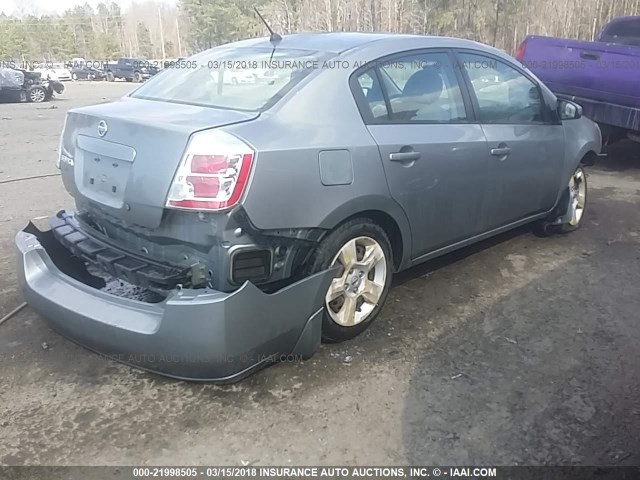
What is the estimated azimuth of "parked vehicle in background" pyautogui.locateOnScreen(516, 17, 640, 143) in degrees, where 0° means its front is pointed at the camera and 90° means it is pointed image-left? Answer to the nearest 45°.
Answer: approximately 225°

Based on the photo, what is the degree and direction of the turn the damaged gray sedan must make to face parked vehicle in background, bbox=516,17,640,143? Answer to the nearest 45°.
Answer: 0° — it already faces it

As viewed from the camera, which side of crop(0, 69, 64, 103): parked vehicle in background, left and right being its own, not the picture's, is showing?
right

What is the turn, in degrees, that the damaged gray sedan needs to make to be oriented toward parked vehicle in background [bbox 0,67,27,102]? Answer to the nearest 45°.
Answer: approximately 90° to its left

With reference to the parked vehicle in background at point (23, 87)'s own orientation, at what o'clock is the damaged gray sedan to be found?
The damaged gray sedan is roughly at 3 o'clock from the parked vehicle in background.

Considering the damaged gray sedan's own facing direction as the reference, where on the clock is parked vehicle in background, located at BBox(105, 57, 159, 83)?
The parked vehicle in background is roughly at 10 o'clock from the damaged gray sedan.

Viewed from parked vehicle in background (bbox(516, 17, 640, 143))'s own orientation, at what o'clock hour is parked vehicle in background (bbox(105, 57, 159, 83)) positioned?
parked vehicle in background (bbox(105, 57, 159, 83)) is roughly at 9 o'clock from parked vehicle in background (bbox(516, 17, 640, 143)).

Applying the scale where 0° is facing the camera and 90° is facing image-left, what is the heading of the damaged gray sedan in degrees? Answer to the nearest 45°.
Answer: approximately 225°
